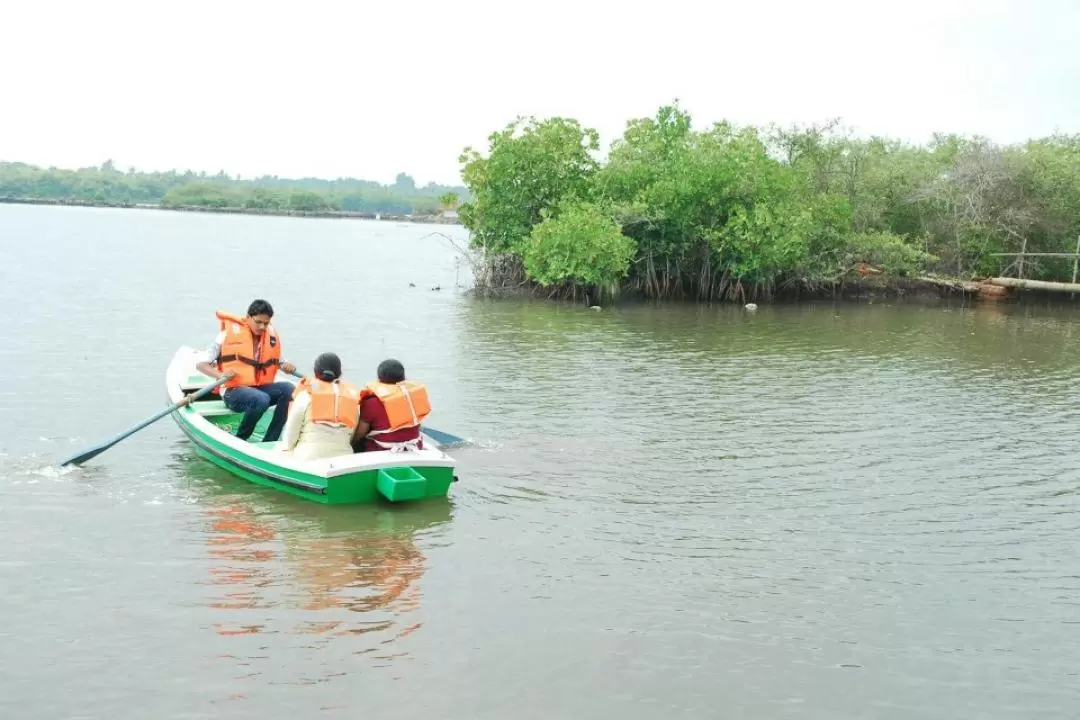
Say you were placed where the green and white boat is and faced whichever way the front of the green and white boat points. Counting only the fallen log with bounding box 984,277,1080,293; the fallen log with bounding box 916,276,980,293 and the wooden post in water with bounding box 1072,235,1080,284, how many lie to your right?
3

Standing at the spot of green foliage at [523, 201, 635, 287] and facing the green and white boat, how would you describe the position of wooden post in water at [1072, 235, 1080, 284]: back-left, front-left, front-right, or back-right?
back-left

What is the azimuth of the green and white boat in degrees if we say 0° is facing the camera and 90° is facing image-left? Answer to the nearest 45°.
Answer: approximately 135°

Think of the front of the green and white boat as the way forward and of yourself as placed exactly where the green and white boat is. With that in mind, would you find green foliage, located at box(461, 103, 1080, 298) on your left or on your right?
on your right

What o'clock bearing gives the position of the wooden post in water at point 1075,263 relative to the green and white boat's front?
The wooden post in water is roughly at 3 o'clock from the green and white boat.

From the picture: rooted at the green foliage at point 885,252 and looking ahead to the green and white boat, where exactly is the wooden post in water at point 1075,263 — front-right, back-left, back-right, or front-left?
back-left

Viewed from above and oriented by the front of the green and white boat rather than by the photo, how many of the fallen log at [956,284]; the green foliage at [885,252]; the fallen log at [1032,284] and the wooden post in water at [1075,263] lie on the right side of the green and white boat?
4

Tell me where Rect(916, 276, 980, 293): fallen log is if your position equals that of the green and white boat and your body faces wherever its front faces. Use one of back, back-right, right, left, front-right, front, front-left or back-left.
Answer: right

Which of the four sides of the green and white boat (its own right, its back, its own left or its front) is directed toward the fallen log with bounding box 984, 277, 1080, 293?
right

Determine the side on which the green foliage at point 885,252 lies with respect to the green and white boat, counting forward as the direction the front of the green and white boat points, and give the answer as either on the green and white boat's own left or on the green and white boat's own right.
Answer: on the green and white boat's own right

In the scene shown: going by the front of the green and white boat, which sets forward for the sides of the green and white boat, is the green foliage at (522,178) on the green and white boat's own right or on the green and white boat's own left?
on the green and white boat's own right

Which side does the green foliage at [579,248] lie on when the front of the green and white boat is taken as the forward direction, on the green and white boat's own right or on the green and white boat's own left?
on the green and white boat's own right
